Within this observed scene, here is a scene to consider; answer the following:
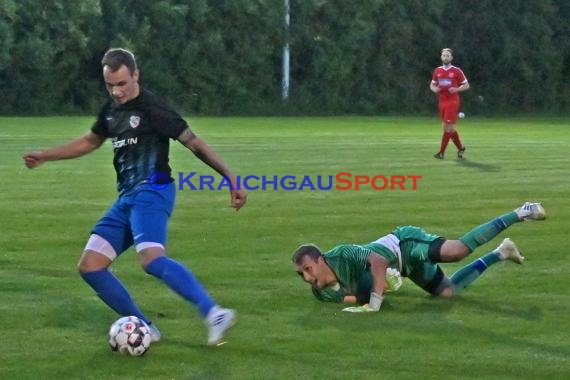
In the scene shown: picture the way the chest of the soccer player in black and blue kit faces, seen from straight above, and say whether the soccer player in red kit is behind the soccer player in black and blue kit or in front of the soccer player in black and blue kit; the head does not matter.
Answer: behind

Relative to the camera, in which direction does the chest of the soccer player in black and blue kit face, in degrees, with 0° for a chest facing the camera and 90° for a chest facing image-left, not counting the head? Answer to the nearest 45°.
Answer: approximately 45°
